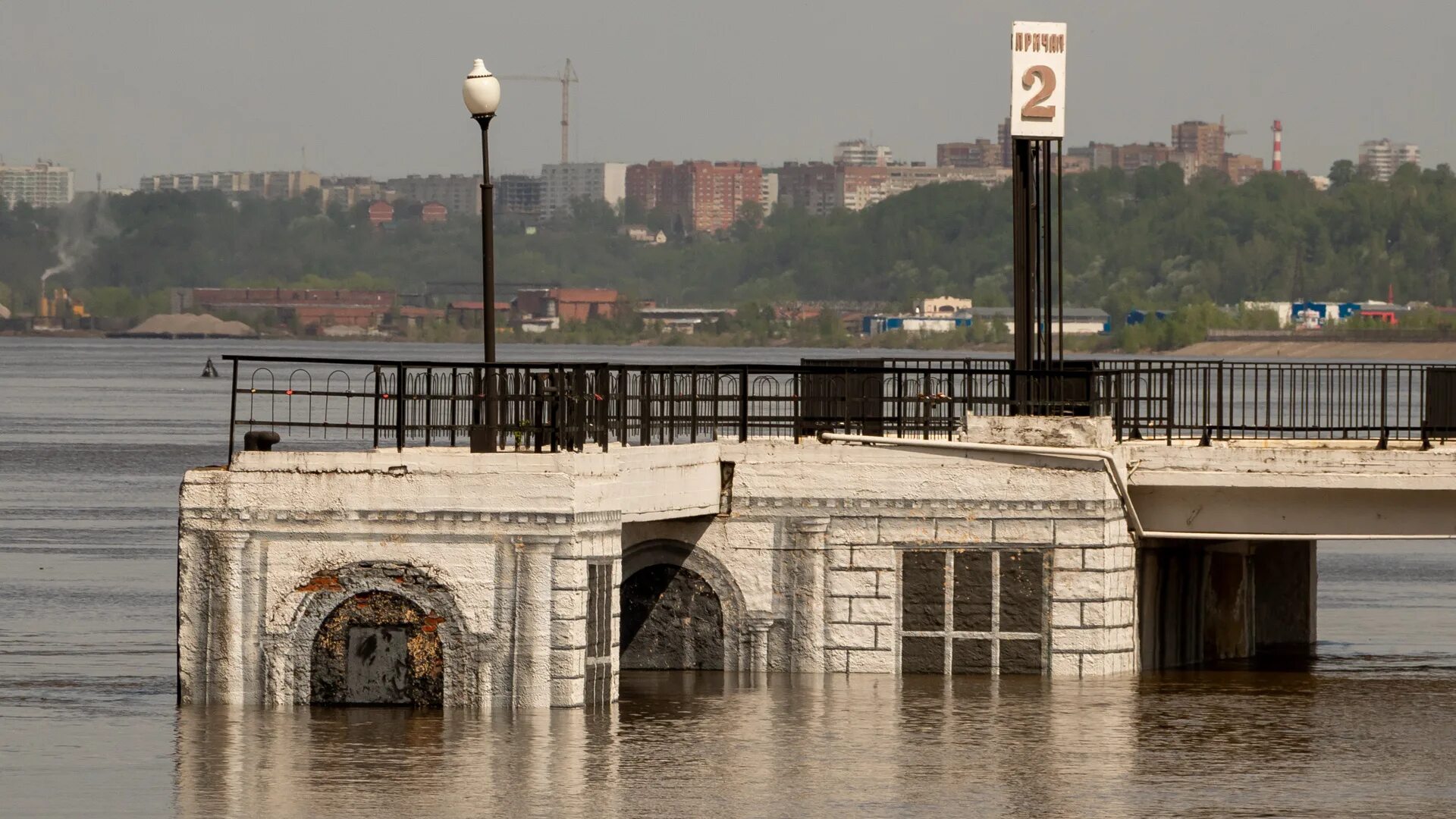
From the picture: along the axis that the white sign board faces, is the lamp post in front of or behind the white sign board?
in front

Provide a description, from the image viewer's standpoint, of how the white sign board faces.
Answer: facing the viewer
